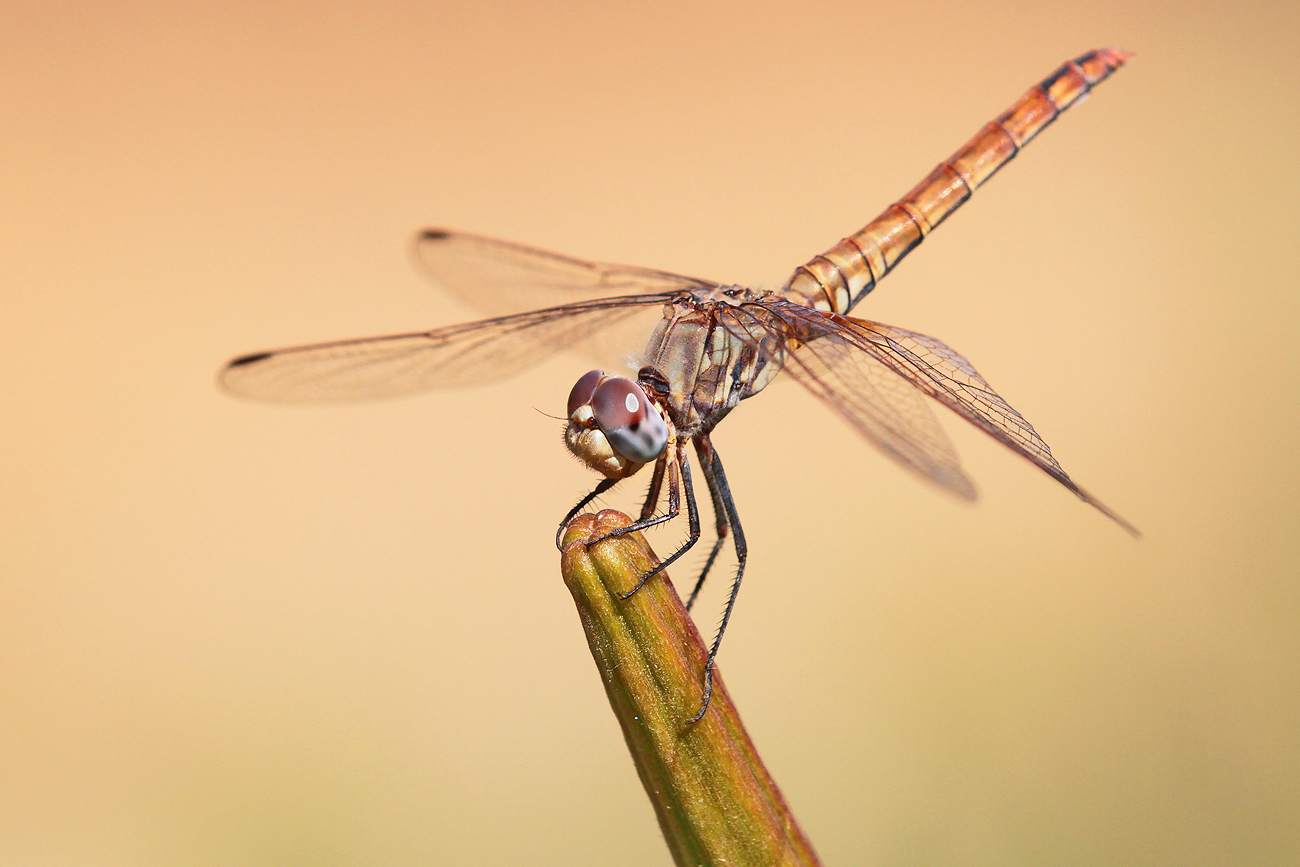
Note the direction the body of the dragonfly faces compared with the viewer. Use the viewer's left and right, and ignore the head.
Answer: facing the viewer and to the left of the viewer
